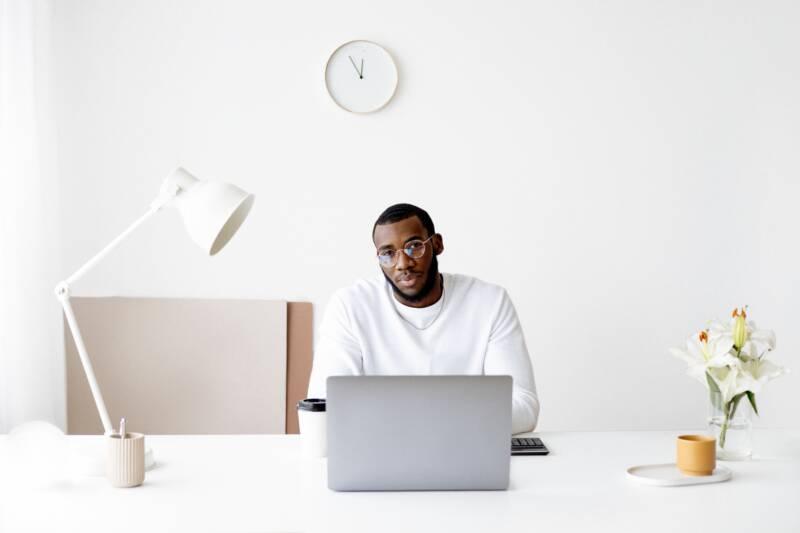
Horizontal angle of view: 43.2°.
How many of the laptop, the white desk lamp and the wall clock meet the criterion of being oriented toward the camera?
1

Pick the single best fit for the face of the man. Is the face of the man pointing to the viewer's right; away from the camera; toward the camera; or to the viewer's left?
toward the camera

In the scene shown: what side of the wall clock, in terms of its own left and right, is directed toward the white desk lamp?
front

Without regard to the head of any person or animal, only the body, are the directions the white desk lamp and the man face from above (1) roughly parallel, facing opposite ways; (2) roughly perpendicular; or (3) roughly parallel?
roughly perpendicular

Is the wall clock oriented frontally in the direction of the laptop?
yes

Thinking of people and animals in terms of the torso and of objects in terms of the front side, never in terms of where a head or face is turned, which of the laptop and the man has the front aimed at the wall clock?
the laptop

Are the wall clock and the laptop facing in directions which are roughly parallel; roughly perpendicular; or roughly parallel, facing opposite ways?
roughly parallel, facing opposite ways

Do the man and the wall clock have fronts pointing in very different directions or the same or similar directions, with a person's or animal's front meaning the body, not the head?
same or similar directions

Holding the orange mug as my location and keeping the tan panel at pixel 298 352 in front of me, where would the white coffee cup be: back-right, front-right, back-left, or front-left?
front-left

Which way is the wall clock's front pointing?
toward the camera

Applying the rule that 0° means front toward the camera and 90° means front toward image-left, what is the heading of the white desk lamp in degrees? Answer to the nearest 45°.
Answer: approximately 270°

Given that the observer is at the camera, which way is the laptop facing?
facing away from the viewer

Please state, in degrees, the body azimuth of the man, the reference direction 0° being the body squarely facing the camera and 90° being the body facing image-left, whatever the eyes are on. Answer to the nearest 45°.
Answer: approximately 0°
